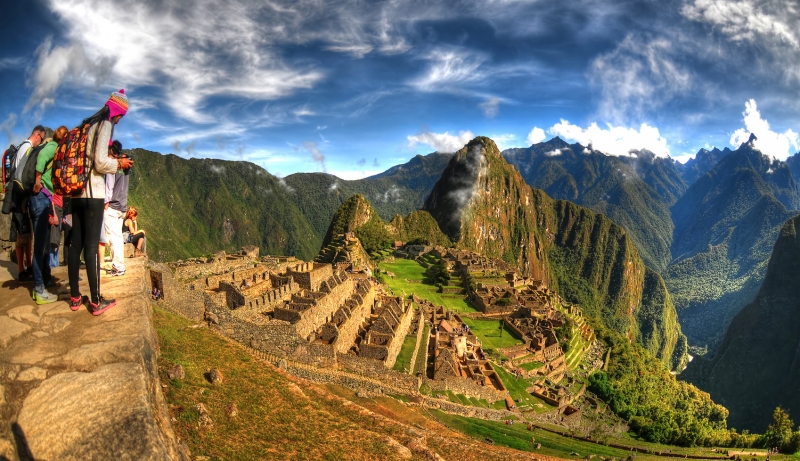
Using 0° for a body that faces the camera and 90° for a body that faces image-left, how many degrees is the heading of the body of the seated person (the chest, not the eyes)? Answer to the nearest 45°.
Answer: approximately 270°

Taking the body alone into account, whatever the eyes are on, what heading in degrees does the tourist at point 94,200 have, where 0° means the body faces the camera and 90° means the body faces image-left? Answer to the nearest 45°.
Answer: approximately 270°

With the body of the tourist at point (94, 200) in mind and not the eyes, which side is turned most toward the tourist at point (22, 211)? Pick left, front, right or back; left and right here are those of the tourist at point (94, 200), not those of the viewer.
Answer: left

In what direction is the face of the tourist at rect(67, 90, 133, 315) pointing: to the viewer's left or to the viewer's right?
to the viewer's right

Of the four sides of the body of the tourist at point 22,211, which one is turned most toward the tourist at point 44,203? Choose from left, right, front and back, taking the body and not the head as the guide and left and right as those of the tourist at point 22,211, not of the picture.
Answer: right

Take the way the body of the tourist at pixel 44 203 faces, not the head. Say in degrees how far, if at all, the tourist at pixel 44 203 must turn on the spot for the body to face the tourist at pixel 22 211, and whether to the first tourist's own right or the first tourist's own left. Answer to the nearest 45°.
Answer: approximately 90° to the first tourist's own left
